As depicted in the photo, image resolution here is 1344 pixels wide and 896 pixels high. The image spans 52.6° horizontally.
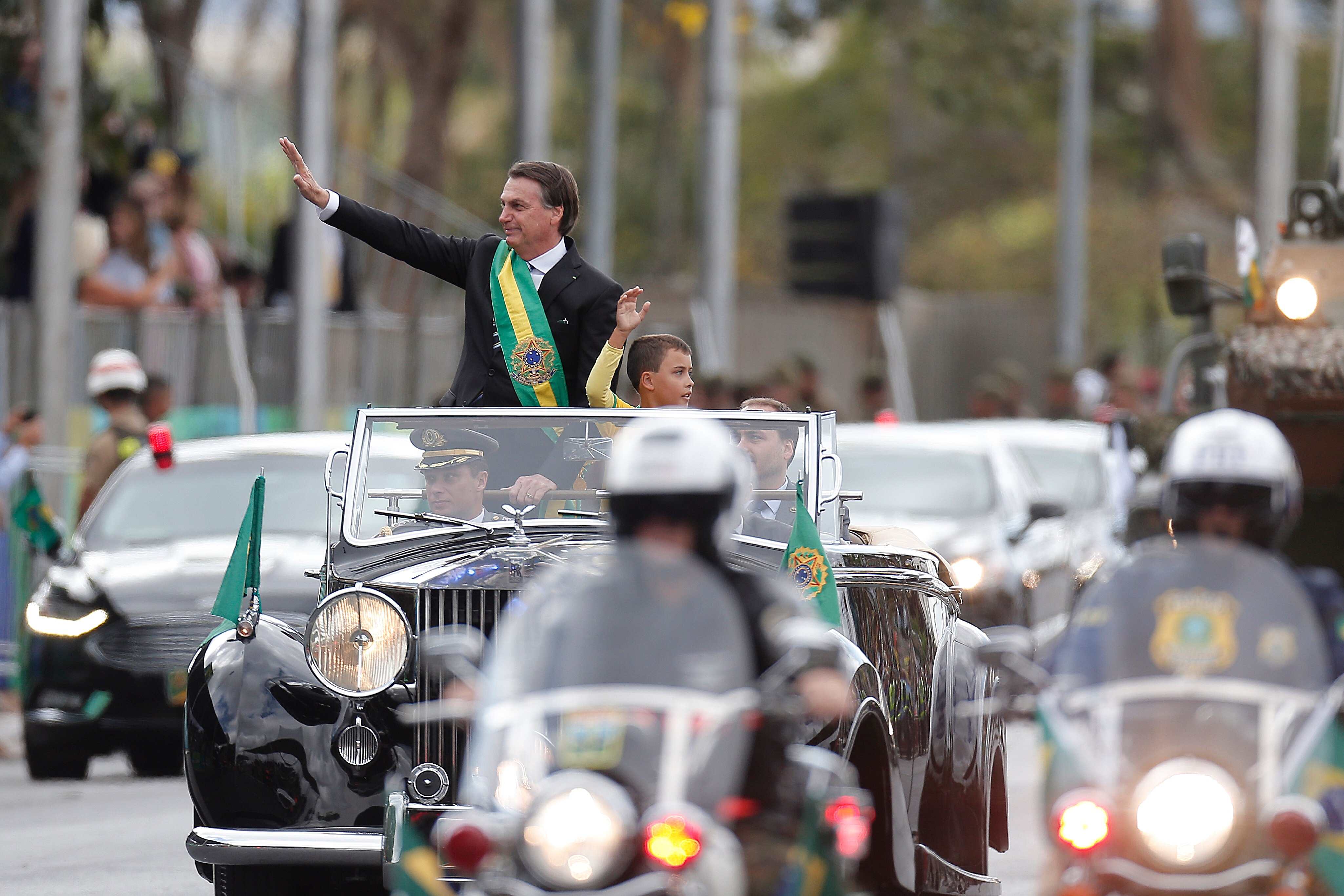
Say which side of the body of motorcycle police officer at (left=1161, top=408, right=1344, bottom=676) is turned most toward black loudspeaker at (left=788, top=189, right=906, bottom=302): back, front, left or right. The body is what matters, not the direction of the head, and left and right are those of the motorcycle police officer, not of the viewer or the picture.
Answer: back

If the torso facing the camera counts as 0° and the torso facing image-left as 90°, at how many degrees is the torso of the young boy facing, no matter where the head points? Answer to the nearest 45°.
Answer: approximately 315°

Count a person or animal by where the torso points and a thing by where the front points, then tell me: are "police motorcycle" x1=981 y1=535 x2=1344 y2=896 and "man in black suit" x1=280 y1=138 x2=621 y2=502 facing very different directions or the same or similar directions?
same or similar directions

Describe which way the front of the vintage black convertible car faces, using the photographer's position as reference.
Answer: facing the viewer and to the left of the viewer

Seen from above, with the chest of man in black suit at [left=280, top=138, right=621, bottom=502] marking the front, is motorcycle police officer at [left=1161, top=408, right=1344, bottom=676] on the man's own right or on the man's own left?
on the man's own left

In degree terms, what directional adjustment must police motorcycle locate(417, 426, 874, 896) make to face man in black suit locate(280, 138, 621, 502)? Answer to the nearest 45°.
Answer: approximately 135° to its right

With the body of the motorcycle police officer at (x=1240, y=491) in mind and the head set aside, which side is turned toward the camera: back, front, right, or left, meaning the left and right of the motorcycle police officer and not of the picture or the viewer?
front

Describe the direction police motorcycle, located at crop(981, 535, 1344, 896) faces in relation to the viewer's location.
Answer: facing the viewer

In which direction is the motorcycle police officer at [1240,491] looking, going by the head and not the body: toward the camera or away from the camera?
toward the camera

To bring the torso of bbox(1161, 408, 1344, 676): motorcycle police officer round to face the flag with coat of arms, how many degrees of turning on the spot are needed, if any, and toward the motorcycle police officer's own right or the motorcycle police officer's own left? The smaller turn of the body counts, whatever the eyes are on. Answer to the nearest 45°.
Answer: approximately 135° to the motorcycle police officer's own right
